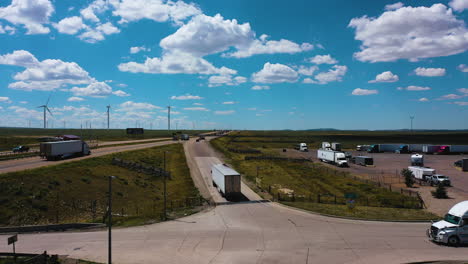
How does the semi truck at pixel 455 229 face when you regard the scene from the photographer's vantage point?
facing the viewer and to the left of the viewer
